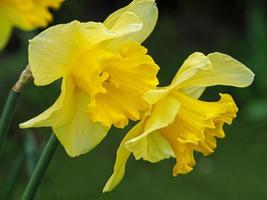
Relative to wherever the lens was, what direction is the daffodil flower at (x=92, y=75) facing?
facing the viewer and to the right of the viewer

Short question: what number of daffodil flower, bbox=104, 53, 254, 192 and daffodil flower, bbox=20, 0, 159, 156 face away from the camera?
0

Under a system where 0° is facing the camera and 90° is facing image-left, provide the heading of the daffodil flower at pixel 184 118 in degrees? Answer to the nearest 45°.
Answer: approximately 270°

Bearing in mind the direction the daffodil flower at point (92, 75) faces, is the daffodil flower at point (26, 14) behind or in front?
behind
